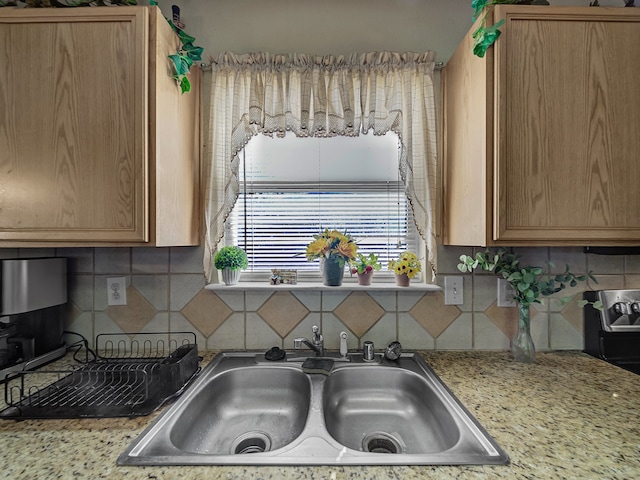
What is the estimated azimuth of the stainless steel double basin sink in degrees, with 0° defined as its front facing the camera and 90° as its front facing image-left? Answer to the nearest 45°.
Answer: approximately 0°

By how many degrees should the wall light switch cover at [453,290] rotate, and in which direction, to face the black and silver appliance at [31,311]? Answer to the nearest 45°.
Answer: approximately 45° to its right

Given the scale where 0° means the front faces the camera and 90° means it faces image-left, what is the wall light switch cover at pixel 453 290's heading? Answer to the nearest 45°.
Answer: approximately 0°

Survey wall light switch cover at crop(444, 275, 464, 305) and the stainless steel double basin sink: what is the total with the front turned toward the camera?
2
